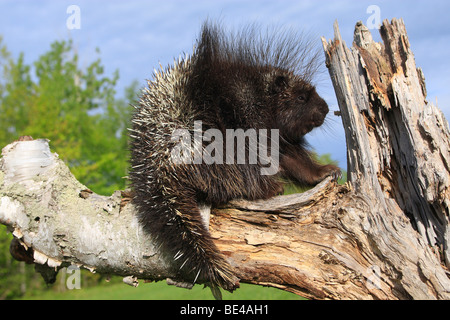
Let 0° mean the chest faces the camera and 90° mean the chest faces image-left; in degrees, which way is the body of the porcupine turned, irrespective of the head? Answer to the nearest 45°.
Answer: approximately 270°

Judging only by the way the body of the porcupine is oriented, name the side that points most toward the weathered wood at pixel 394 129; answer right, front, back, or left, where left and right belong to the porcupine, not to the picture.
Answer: front
